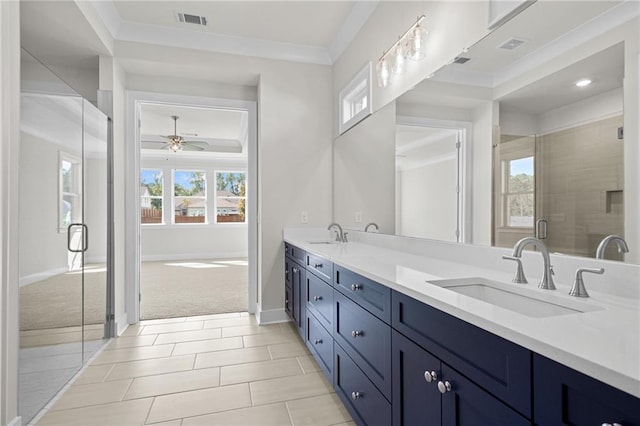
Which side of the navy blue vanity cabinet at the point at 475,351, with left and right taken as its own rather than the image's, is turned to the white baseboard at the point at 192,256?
right

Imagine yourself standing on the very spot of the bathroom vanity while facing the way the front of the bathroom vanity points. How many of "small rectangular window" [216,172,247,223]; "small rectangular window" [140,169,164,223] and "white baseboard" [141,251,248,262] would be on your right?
3

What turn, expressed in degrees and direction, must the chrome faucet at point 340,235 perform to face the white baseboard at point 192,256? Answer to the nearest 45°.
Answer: approximately 90° to its right

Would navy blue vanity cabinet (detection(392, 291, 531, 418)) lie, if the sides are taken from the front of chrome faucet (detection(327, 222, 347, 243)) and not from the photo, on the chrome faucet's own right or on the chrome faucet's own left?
on the chrome faucet's own left

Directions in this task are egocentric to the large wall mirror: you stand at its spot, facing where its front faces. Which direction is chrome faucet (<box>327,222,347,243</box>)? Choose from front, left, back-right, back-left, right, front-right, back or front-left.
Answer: right

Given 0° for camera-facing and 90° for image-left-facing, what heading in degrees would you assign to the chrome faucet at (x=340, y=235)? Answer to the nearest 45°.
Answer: approximately 45°

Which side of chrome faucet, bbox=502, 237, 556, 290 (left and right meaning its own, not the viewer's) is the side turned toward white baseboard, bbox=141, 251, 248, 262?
right

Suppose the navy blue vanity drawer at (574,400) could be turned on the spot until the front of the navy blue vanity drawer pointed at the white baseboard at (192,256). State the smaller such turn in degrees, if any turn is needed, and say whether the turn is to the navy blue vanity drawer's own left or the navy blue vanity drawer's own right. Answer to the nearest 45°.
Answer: approximately 90° to the navy blue vanity drawer's own right

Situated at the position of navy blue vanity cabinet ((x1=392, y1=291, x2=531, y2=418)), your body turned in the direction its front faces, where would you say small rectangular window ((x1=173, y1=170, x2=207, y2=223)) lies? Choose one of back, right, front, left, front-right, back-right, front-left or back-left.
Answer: right
